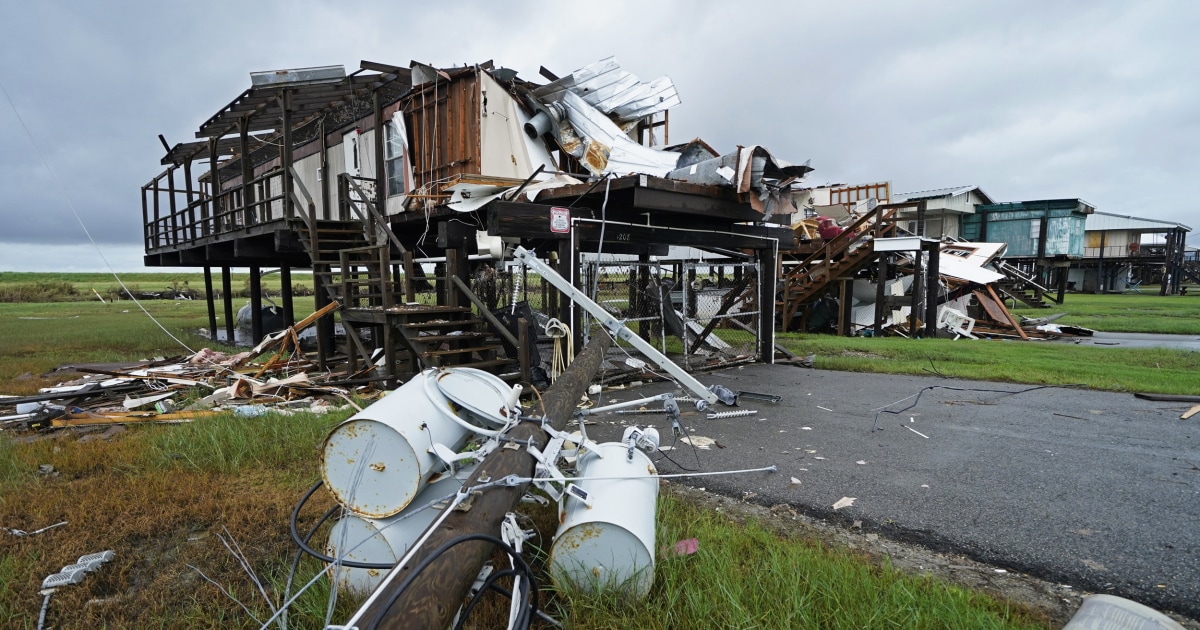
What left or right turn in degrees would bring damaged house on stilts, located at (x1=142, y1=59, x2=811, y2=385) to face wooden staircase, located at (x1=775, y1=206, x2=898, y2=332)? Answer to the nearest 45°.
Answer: approximately 135° to its left

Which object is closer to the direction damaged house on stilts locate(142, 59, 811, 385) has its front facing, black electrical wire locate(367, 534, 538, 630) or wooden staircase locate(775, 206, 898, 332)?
the black electrical wire

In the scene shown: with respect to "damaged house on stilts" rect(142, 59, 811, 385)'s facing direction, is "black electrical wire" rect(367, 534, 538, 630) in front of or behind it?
in front

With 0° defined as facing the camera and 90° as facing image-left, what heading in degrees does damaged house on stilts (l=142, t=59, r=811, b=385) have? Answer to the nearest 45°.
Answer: approximately 45°

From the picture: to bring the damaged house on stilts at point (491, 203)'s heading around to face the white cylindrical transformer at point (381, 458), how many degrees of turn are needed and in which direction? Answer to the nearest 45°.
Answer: approximately 45° to its left

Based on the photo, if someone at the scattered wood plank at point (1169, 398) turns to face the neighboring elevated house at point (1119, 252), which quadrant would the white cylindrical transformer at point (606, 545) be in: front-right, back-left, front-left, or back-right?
back-left

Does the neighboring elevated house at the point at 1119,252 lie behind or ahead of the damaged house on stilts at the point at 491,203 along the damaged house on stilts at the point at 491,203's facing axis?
behind

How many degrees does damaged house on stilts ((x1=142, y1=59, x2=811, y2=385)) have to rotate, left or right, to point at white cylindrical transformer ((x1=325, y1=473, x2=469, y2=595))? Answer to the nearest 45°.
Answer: approximately 45° to its left
